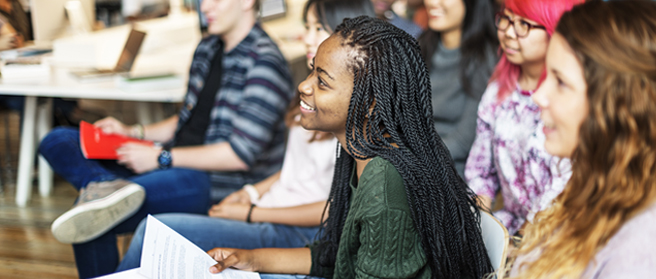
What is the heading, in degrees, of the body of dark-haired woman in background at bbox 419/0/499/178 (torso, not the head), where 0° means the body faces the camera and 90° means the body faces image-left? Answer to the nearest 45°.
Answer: approximately 45°

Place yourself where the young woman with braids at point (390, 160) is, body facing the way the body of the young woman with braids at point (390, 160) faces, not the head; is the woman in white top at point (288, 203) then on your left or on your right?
on your right

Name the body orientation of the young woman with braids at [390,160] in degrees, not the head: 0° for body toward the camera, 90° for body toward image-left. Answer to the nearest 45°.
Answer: approximately 90°

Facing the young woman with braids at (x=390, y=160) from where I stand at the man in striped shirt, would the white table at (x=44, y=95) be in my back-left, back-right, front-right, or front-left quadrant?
back-right

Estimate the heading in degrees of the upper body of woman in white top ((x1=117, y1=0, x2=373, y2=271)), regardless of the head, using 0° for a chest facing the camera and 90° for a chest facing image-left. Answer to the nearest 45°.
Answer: approximately 90°

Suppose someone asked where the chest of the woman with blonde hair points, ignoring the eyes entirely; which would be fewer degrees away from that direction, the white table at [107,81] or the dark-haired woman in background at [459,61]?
the white table

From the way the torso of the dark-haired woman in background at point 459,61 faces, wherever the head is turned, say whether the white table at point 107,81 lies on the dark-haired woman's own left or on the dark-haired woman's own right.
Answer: on the dark-haired woman's own right

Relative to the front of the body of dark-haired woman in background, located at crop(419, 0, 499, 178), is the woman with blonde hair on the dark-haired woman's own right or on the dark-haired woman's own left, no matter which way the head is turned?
on the dark-haired woman's own left

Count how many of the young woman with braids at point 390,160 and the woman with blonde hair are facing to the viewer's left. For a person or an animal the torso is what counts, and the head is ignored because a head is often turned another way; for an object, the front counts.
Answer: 2
